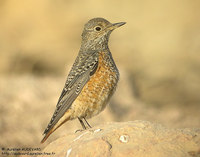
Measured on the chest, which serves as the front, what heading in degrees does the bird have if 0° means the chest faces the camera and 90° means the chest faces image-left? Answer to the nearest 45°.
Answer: approximately 270°
